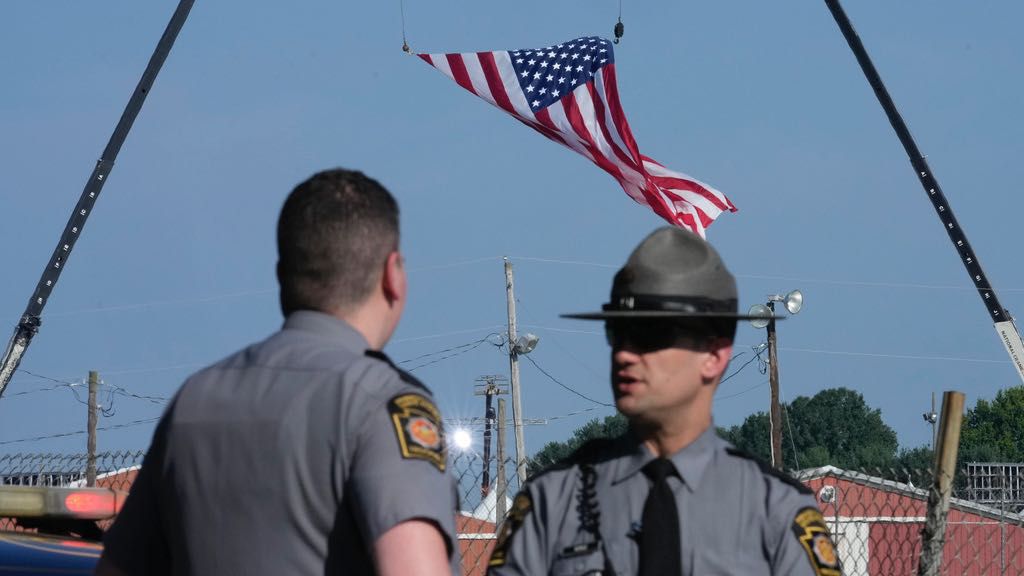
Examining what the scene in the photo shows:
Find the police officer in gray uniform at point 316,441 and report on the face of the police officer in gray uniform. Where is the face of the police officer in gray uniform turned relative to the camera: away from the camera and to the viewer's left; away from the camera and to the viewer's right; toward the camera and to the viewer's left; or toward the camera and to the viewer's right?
away from the camera and to the viewer's right

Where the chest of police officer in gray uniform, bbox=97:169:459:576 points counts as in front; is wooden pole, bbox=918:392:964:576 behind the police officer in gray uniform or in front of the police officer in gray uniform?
in front

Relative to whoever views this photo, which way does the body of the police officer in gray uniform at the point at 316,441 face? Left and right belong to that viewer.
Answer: facing away from the viewer and to the right of the viewer

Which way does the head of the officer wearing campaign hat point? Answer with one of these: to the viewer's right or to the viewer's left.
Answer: to the viewer's left

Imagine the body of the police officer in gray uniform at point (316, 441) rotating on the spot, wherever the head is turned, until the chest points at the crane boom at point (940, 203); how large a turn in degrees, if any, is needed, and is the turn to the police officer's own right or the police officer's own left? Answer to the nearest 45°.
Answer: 0° — they already face it

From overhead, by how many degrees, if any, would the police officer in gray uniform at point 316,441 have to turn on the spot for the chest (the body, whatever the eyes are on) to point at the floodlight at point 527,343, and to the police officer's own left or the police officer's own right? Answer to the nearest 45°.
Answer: approximately 45° to the police officer's own left

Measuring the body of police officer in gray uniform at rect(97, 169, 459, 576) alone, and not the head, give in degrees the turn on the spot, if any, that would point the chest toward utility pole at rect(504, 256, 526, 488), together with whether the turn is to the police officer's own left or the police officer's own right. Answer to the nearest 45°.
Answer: approximately 45° to the police officer's own left

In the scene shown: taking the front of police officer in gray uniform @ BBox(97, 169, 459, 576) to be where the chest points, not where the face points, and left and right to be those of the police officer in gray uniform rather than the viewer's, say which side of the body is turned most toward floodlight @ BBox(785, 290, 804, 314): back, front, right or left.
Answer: front

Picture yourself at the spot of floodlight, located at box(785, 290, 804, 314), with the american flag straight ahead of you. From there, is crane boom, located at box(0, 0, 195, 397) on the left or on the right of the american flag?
left

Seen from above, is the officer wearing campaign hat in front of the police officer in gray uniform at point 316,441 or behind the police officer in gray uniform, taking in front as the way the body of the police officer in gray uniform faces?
in front

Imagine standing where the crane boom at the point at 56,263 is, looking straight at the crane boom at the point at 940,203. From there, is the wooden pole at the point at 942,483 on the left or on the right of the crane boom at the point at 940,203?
right

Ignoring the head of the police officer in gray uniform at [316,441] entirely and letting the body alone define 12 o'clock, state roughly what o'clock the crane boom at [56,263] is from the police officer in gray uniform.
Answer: The crane boom is roughly at 10 o'clock from the police officer in gray uniform.
